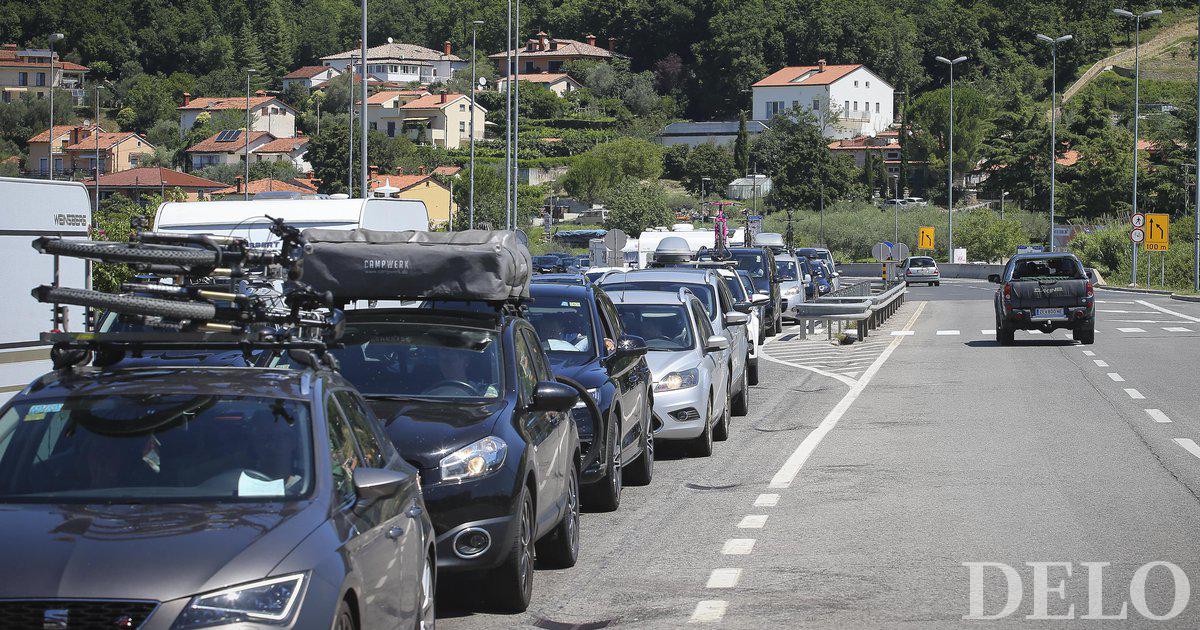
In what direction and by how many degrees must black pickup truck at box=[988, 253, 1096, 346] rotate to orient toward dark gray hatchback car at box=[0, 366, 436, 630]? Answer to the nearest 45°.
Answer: approximately 180°

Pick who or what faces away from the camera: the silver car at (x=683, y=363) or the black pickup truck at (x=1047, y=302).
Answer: the black pickup truck

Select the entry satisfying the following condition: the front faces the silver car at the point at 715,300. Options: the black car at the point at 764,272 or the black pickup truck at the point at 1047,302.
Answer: the black car at the point at 764,272

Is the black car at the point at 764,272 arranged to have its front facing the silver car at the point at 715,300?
yes

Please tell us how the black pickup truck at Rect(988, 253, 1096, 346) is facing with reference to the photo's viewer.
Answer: facing away from the viewer

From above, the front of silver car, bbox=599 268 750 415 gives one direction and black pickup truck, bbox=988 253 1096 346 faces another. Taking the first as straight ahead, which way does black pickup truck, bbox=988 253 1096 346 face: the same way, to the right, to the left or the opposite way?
the opposite way

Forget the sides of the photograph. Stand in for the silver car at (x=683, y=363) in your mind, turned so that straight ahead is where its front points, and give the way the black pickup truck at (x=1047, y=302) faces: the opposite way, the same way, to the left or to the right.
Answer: the opposite way

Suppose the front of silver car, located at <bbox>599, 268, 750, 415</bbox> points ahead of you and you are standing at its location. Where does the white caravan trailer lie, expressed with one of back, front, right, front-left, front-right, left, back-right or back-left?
front-right

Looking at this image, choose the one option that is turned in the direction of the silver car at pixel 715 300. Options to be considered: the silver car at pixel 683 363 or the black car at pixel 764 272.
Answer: the black car

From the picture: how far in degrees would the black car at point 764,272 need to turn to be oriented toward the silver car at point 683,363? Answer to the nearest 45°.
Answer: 0° — it already faces it

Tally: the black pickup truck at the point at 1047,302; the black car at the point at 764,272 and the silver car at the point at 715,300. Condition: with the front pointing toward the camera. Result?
2

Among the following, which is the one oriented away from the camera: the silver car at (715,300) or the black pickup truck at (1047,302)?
the black pickup truck

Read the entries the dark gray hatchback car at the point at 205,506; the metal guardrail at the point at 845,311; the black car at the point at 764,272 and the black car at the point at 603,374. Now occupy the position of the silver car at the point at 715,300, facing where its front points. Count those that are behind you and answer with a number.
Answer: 2

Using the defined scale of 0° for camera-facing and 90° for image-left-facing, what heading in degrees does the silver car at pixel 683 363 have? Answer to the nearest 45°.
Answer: approximately 0°

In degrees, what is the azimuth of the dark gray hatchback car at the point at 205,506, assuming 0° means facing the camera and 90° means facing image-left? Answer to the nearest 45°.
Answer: approximately 45°
